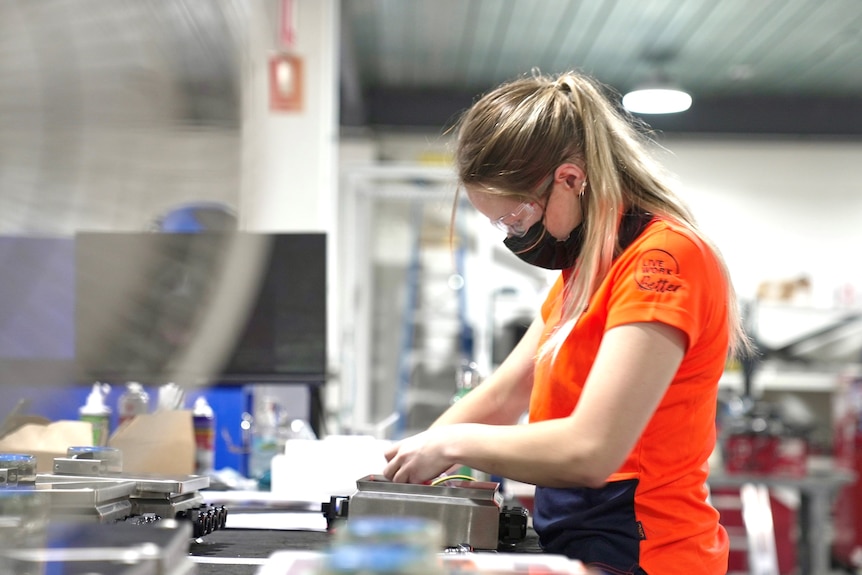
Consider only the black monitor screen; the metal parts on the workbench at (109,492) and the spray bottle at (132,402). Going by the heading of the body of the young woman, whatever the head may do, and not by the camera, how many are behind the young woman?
0

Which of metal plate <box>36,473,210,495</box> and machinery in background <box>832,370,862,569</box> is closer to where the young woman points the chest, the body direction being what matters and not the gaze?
the metal plate

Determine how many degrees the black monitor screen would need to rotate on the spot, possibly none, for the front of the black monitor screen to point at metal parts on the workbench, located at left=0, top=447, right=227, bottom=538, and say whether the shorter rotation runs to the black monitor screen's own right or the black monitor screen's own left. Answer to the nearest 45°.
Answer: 0° — it already faces it

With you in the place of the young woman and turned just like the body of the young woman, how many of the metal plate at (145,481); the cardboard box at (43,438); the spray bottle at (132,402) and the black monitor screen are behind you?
0

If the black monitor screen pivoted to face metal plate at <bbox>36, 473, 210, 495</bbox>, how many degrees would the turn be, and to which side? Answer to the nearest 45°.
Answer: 0° — it already faces it

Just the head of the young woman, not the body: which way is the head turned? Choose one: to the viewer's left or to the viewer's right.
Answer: to the viewer's left

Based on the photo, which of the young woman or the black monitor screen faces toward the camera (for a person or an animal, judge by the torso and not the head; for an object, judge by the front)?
the black monitor screen

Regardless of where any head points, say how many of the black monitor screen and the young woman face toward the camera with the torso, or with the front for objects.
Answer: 1

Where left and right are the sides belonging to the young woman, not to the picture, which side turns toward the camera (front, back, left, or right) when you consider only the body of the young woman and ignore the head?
left

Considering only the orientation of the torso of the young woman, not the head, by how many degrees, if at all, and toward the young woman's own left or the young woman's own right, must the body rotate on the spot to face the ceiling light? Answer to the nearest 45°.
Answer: approximately 90° to the young woman's own right

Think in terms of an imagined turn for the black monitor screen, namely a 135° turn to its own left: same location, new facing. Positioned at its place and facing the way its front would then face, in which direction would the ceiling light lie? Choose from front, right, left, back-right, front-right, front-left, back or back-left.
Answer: front

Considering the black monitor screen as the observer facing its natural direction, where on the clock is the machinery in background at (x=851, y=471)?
The machinery in background is roughly at 8 o'clock from the black monitor screen.

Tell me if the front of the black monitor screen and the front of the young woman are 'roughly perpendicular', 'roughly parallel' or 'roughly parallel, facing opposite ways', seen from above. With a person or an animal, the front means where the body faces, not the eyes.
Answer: roughly perpendicular

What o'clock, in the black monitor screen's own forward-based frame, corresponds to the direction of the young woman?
The young woman is roughly at 11 o'clock from the black monitor screen.

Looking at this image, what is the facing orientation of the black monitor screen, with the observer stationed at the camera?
facing the viewer

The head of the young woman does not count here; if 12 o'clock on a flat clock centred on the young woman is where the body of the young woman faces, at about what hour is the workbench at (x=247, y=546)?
The workbench is roughly at 12 o'clock from the young woman.

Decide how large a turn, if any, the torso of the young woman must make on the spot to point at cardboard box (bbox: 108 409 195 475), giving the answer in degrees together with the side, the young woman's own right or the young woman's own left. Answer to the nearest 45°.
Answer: approximately 45° to the young woman's own right
